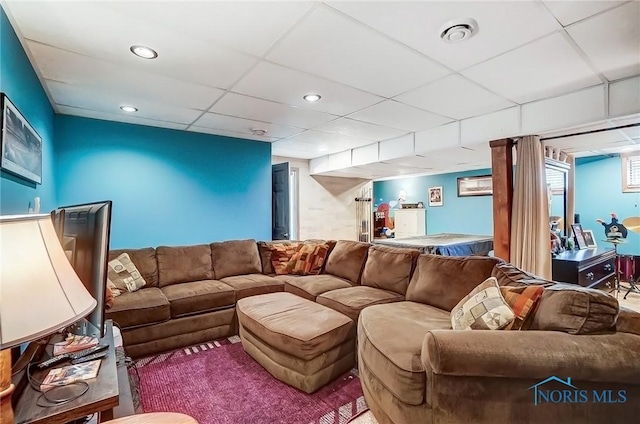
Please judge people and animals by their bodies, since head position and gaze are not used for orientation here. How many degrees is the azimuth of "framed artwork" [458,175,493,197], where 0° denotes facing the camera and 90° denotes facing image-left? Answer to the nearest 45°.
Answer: approximately 0°

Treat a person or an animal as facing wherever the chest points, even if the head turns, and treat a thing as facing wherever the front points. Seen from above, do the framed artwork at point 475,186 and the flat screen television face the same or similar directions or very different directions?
very different directions

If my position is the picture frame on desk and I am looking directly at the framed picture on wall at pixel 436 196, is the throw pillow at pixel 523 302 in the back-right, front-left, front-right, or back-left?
back-left

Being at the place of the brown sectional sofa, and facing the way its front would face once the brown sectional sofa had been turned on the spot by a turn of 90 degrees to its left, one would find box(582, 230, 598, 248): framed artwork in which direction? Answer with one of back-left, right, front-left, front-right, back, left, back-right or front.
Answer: left

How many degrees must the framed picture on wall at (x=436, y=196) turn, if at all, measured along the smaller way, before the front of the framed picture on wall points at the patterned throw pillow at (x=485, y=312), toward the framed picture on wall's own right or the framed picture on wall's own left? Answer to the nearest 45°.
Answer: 0° — it already faces it

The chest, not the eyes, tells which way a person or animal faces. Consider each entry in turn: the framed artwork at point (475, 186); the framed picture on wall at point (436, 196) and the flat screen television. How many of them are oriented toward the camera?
2

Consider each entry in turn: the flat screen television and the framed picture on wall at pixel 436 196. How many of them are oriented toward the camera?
1

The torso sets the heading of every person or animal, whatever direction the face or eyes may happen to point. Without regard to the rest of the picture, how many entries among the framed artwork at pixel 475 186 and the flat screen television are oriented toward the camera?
1
